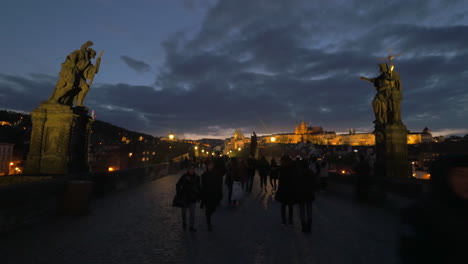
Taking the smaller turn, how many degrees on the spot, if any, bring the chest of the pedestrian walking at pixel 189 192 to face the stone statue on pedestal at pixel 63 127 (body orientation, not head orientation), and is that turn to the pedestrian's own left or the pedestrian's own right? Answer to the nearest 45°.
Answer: approximately 135° to the pedestrian's own right

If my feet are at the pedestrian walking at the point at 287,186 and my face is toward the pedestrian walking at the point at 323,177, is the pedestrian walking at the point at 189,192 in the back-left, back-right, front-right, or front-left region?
back-left

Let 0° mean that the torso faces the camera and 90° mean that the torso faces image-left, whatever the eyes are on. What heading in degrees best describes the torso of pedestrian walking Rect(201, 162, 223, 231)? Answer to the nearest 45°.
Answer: approximately 0°

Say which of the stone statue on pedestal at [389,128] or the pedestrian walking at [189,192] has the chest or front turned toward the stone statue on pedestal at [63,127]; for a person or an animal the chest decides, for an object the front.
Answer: the stone statue on pedestal at [389,128]

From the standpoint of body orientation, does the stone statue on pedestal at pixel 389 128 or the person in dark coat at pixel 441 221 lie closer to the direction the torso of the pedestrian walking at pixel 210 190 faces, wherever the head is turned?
the person in dark coat

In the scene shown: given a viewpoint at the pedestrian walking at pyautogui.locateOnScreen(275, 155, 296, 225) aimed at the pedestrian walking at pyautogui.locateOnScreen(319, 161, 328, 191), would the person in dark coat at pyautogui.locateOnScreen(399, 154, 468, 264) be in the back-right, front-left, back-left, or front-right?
back-right

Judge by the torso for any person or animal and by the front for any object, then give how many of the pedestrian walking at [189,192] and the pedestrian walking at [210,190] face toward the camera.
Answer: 2

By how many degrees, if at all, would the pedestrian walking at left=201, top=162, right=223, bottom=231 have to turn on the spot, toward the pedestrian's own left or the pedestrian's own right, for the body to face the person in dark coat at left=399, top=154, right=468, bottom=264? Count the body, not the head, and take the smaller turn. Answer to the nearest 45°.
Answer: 0° — they already face them

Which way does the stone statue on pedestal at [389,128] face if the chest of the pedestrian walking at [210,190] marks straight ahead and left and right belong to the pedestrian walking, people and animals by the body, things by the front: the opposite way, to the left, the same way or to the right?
to the right

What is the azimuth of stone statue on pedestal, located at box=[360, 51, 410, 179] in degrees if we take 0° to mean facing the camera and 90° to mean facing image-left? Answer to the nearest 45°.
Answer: approximately 45°

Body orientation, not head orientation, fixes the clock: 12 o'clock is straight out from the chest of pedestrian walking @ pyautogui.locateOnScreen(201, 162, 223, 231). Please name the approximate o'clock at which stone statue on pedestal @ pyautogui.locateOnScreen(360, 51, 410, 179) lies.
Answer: The stone statue on pedestal is roughly at 8 o'clock from the pedestrian walking.
